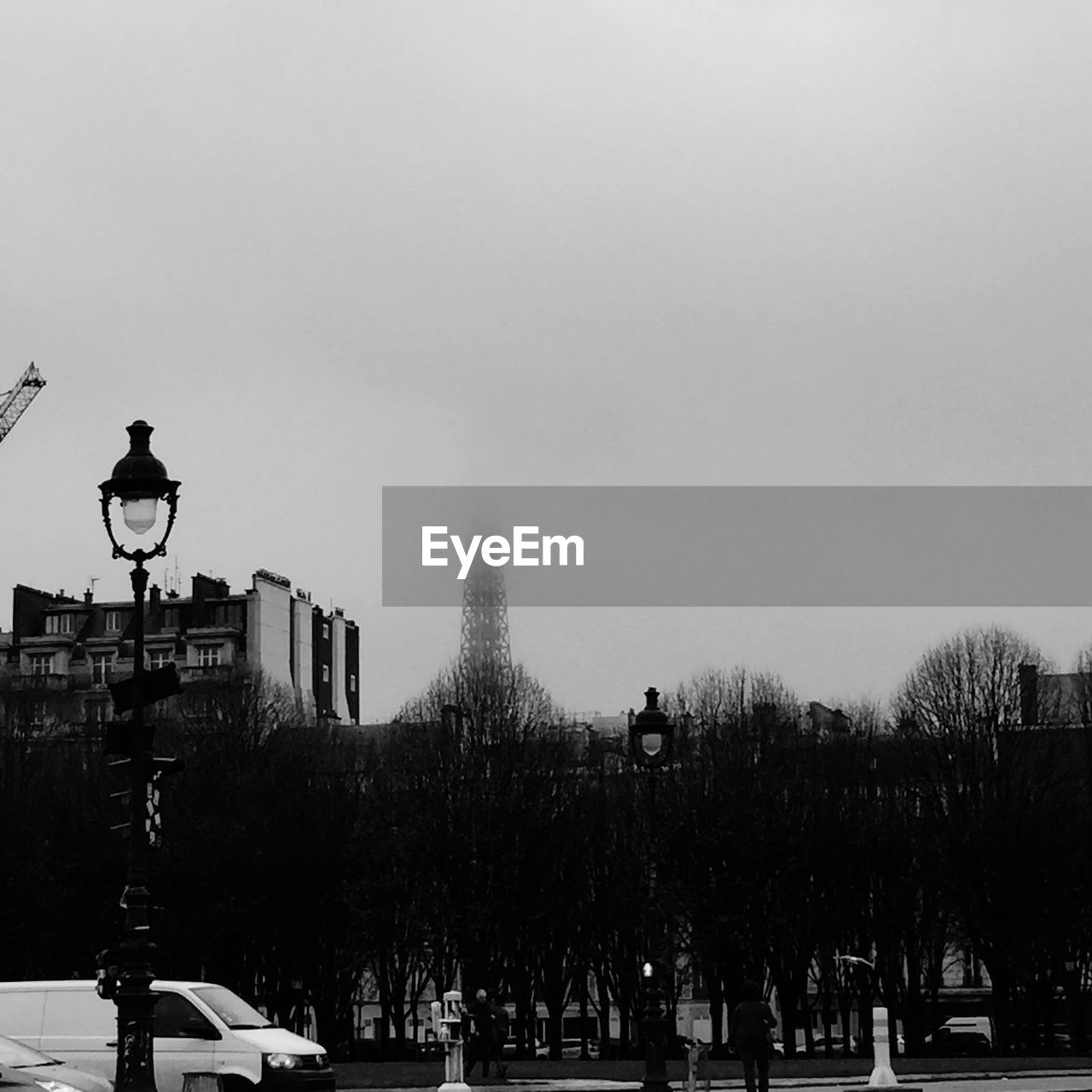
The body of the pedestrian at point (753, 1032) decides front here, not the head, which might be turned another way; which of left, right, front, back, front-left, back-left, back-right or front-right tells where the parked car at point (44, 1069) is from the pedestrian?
back-left

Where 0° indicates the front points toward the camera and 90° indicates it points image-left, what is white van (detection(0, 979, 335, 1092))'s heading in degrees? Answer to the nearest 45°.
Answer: approximately 315°

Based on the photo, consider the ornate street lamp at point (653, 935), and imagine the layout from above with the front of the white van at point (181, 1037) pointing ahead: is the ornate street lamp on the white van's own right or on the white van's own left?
on the white van's own left

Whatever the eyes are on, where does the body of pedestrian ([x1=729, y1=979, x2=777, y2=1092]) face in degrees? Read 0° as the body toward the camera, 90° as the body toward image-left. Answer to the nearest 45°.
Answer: approximately 180°

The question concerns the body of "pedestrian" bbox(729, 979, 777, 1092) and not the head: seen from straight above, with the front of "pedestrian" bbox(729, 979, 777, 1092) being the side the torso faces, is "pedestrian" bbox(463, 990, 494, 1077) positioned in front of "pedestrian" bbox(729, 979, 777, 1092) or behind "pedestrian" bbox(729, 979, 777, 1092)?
in front
